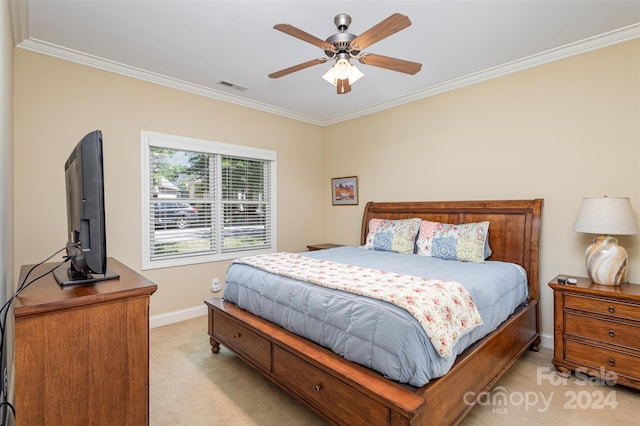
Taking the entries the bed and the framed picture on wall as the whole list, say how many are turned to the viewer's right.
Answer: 0

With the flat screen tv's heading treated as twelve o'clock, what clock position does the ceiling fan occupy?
The ceiling fan is roughly at 12 o'clock from the flat screen tv.

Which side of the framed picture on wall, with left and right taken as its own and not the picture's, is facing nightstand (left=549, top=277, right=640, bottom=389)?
left

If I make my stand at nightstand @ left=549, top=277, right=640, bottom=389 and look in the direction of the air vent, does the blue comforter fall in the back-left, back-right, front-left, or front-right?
front-left

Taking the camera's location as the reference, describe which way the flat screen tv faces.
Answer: facing to the right of the viewer

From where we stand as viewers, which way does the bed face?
facing the viewer and to the left of the viewer

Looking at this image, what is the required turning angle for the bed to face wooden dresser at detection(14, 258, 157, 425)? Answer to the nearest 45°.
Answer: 0° — it already faces it

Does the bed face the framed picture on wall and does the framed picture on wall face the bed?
no

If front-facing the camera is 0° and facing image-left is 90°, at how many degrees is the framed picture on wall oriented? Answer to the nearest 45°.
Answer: approximately 45°

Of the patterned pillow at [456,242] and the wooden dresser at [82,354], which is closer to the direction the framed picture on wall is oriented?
the wooden dresser

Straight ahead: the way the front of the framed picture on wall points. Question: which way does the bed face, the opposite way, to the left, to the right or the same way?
the same way

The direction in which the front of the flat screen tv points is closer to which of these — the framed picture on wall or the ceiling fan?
the ceiling fan

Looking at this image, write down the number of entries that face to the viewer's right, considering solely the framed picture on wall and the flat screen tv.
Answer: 1

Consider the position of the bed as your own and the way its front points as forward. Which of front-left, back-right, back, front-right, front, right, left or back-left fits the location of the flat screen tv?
front

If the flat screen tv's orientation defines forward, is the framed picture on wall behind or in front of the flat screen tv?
in front

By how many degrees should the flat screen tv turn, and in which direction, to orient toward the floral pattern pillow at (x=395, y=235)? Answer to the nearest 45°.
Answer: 0° — it already faces it

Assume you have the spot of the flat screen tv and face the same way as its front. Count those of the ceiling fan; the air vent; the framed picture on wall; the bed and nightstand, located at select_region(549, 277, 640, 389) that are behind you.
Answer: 0

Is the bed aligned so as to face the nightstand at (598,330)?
no

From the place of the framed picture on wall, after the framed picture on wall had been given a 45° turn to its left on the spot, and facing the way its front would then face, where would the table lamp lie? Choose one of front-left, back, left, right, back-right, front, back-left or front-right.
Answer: front-left

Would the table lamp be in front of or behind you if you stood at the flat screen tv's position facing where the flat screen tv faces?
in front
